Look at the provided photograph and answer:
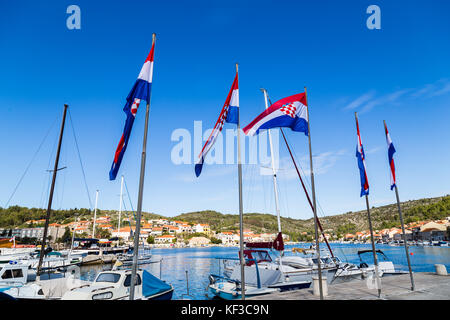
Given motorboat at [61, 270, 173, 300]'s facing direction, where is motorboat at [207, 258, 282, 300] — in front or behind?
behind

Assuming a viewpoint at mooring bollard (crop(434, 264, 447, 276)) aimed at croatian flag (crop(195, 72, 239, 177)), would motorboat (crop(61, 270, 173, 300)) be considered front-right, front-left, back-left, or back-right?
front-right

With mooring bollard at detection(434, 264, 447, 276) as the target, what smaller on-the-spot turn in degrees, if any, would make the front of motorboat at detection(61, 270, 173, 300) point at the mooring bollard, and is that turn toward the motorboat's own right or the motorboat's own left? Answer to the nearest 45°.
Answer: approximately 135° to the motorboat's own left

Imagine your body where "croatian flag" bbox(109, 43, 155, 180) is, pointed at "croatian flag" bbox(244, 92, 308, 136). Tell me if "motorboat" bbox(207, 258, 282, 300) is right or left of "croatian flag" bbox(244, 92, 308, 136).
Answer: left

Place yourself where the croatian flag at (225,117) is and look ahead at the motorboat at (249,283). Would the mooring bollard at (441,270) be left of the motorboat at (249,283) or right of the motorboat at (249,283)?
right

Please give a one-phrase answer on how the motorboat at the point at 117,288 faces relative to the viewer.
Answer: facing the viewer and to the left of the viewer
